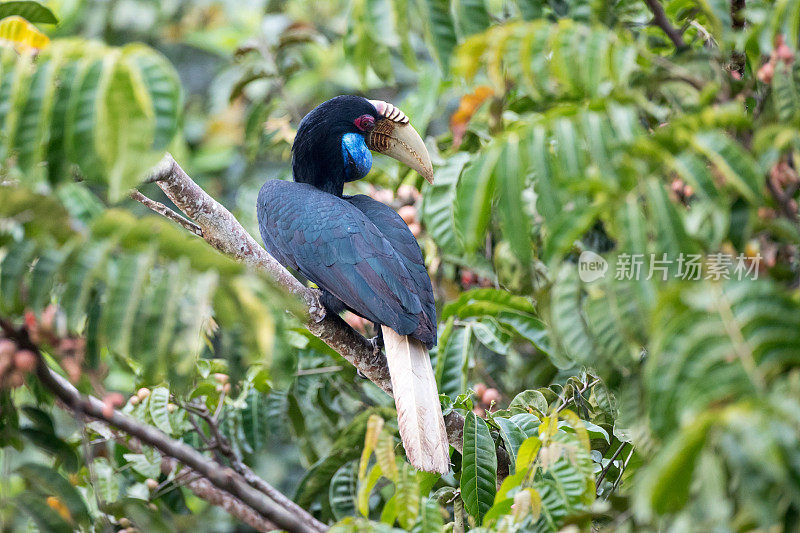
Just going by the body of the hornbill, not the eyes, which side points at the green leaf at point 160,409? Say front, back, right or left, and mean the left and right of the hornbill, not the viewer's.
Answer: left

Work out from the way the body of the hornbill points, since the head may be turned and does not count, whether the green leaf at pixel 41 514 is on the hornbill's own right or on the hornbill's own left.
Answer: on the hornbill's own left

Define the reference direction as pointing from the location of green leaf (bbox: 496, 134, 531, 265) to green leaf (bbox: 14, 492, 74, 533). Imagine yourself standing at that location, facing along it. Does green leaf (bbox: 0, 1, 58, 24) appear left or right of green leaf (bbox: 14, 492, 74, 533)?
right

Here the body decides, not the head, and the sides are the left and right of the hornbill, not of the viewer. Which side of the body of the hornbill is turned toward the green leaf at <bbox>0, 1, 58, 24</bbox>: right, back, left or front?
left

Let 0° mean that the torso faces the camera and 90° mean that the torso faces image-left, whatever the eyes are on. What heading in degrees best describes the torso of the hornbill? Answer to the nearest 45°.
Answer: approximately 135°

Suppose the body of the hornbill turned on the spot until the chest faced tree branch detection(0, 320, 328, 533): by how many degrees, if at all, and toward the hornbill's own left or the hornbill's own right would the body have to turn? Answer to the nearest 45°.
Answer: approximately 135° to the hornbill's own left
